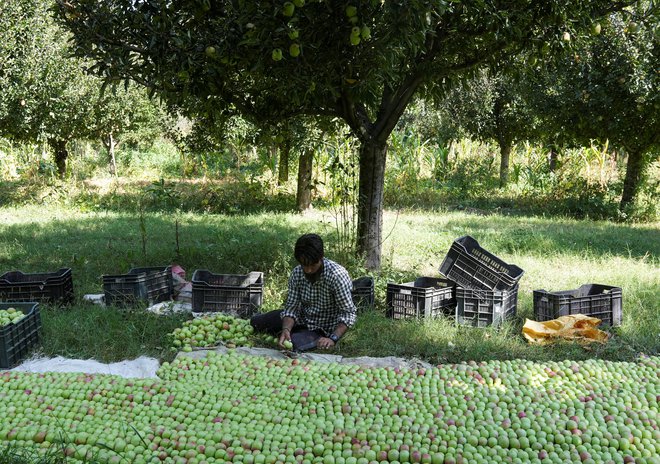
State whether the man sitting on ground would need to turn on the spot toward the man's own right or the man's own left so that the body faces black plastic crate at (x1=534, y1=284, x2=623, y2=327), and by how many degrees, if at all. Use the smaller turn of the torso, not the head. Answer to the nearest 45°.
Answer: approximately 135° to the man's own left

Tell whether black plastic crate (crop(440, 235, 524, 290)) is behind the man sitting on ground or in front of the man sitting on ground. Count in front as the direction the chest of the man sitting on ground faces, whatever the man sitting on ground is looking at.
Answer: behind

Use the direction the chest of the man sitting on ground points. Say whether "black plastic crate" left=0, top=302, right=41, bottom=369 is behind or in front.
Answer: in front

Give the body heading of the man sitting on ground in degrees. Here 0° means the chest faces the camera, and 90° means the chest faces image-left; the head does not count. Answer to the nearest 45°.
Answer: approximately 45°

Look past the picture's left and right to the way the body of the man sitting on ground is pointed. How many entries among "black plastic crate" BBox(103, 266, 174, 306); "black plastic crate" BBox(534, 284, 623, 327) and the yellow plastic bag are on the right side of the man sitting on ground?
1

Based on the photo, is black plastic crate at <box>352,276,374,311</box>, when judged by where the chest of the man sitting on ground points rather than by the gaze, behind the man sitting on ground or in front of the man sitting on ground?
behind

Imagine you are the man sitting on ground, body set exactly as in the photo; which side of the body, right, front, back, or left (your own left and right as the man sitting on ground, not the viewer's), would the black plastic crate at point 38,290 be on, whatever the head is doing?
right

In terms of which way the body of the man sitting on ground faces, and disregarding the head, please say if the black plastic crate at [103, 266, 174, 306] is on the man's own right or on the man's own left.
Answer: on the man's own right

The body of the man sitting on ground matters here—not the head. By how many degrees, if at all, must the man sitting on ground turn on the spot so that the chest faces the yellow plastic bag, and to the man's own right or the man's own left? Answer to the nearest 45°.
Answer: approximately 135° to the man's own left

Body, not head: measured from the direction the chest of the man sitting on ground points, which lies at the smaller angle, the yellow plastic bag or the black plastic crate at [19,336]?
the black plastic crate

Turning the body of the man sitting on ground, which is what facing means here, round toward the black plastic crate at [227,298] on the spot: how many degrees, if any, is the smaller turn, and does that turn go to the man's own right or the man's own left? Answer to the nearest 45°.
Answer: approximately 90° to the man's own right
